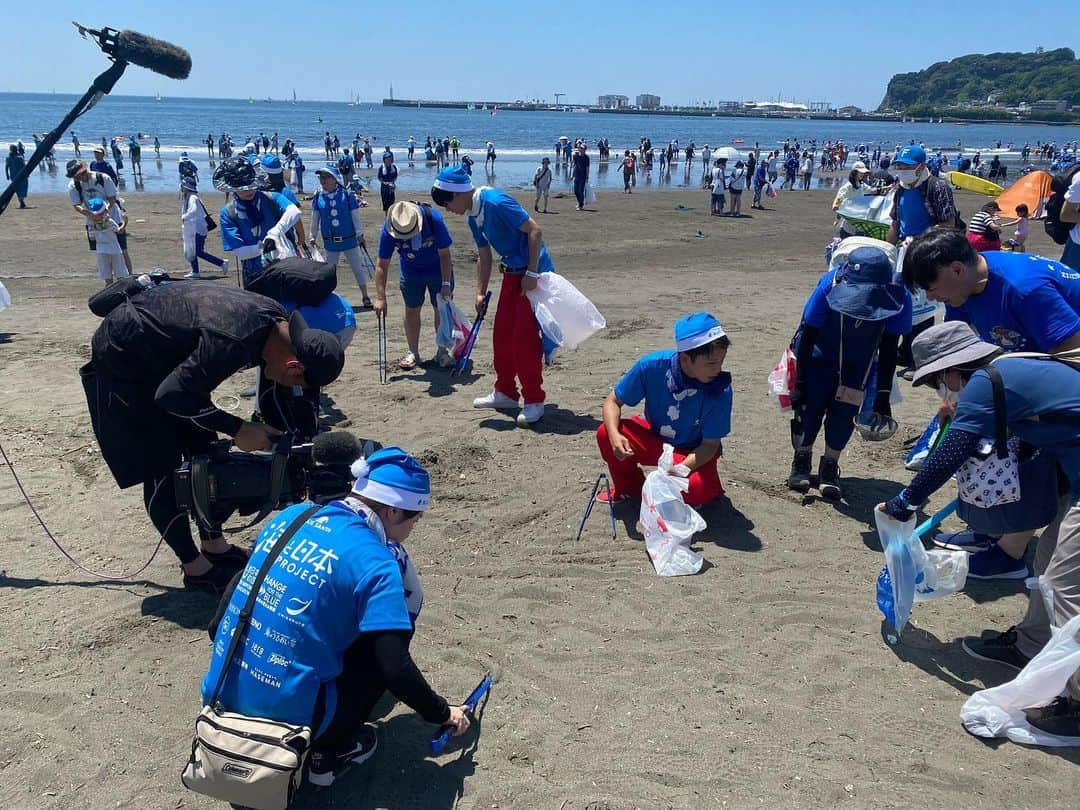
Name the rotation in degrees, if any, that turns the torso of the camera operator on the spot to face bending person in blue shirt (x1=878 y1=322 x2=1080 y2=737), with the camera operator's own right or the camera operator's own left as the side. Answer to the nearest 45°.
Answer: approximately 45° to the camera operator's own right

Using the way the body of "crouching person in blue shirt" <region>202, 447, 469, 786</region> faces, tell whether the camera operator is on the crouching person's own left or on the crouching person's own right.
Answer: on the crouching person's own left

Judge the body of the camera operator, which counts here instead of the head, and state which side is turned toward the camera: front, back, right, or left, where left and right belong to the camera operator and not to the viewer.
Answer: right

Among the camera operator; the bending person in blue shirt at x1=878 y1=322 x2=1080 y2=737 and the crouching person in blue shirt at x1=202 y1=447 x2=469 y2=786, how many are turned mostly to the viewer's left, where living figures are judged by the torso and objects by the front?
1

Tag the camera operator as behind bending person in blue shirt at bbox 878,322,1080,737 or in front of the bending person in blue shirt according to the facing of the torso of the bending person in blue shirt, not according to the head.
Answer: in front

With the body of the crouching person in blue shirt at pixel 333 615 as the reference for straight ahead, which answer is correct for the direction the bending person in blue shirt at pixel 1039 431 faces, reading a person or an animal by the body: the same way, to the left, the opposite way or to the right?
to the left

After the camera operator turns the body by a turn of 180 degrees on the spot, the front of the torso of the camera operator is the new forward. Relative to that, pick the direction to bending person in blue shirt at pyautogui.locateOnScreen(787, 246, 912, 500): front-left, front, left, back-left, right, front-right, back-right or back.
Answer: back

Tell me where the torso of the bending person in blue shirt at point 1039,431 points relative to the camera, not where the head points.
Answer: to the viewer's left

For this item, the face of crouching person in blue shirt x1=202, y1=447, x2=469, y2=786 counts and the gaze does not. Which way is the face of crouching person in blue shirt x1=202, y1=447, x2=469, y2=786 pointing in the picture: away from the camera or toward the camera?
away from the camera

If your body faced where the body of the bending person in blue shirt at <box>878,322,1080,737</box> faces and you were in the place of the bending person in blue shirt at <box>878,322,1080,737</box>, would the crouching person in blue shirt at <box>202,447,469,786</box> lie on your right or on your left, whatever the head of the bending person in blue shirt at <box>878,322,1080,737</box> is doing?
on your left

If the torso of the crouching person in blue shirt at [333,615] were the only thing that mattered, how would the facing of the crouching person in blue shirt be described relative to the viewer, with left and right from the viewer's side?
facing away from the viewer and to the right of the viewer

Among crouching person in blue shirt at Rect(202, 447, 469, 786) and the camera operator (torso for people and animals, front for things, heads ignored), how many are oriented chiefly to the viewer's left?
0

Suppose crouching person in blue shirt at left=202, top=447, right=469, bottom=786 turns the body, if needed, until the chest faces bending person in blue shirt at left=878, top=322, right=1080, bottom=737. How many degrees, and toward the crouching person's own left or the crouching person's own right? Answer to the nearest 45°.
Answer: approximately 45° to the crouching person's own right
